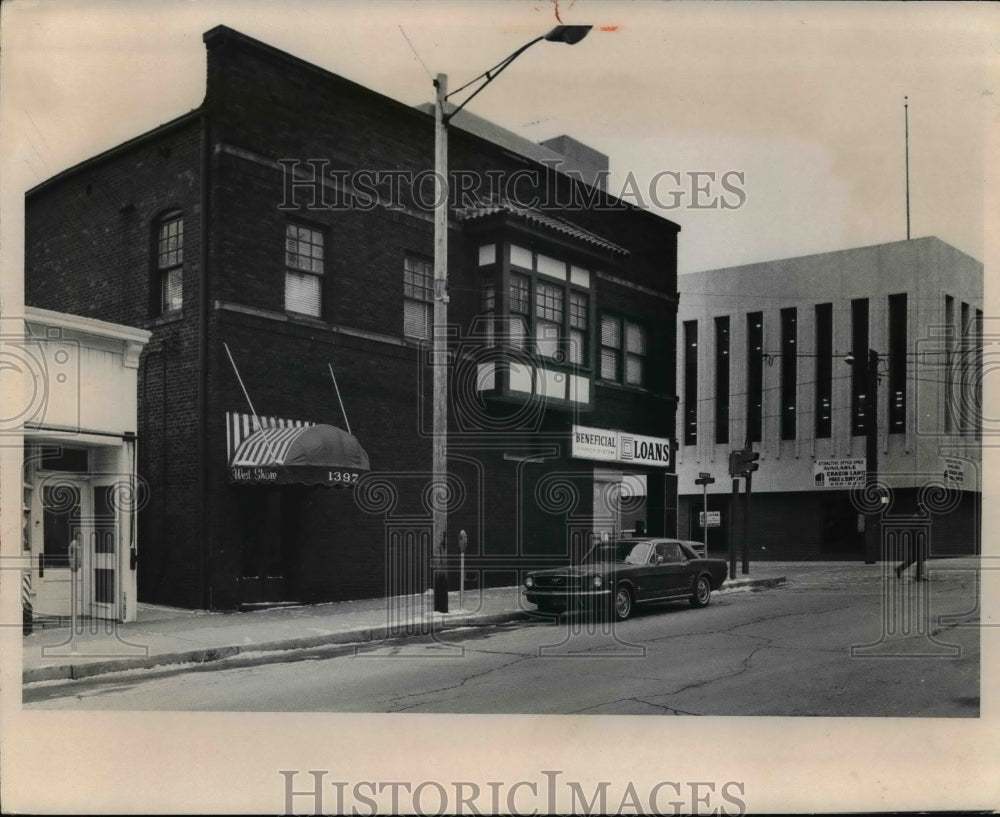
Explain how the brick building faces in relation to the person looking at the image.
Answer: facing the viewer and to the right of the viewer

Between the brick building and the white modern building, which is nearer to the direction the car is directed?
the brick building

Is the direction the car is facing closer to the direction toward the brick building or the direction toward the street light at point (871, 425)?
the brick building

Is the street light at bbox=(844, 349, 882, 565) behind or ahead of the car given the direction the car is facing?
behind

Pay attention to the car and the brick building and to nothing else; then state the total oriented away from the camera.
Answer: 0

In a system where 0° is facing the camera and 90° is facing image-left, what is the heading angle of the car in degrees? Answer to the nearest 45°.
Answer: approximately 45°

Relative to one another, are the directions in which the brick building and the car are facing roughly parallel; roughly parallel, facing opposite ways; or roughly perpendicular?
roughly perpendicular

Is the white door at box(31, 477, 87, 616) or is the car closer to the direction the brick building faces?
the car
